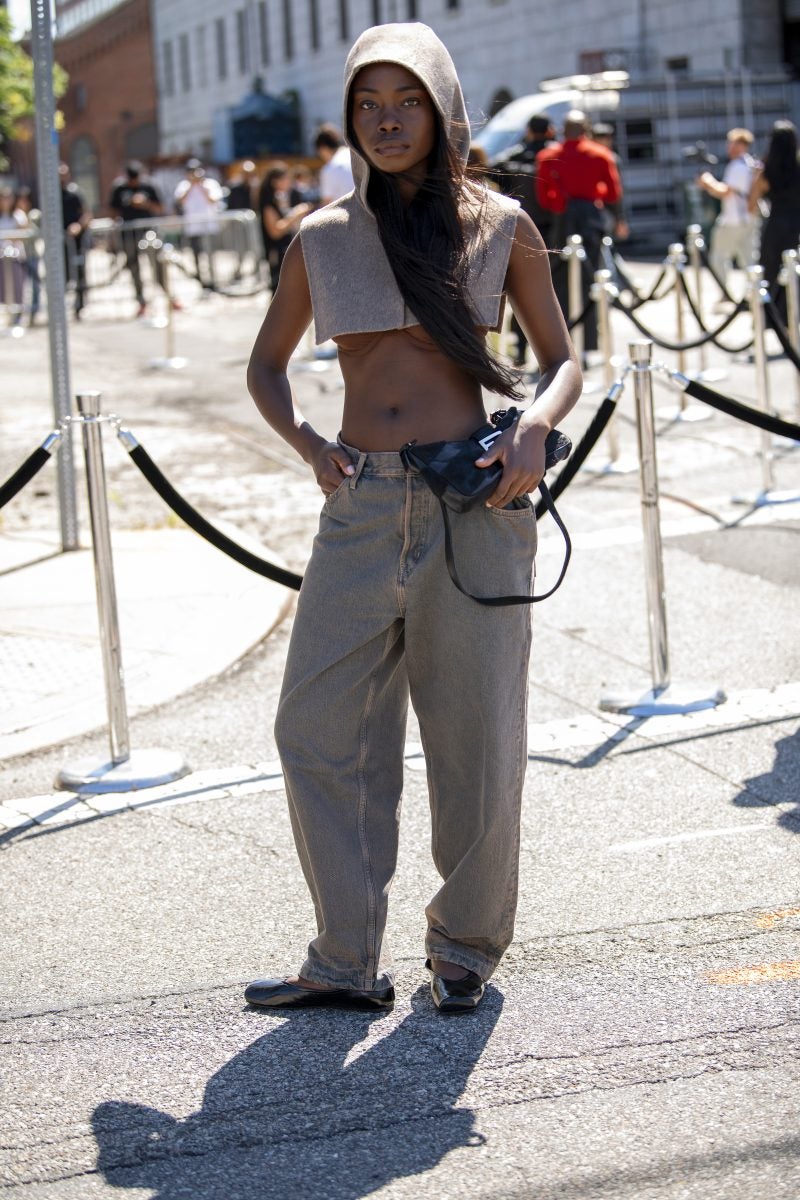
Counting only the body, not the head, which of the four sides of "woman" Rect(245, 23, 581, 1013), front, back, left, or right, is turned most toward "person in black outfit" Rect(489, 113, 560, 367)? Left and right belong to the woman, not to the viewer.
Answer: back

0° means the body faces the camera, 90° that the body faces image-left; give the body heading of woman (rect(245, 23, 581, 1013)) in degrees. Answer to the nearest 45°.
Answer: approximately 0°

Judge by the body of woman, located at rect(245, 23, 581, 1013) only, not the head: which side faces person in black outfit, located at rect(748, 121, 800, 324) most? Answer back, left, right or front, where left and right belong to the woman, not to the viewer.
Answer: back

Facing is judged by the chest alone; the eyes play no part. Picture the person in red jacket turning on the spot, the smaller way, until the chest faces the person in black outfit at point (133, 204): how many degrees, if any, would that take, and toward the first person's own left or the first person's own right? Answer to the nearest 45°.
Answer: approximately 45° to the first person's own left

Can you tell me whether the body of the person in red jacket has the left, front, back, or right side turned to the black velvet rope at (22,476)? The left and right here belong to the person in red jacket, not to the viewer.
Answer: back

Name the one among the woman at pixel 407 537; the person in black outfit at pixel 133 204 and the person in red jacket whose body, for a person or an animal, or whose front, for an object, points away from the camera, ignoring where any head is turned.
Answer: the person in red jacket

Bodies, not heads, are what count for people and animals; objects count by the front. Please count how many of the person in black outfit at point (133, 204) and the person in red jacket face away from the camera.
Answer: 1

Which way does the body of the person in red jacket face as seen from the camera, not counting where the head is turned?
away from the camera

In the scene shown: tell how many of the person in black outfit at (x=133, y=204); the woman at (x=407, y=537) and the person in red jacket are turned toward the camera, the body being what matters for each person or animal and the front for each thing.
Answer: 2

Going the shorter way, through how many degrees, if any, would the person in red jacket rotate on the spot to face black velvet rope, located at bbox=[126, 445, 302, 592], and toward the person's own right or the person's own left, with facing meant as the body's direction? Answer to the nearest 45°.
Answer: approximately 180°

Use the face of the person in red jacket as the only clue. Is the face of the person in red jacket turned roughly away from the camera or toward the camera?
away from the camera

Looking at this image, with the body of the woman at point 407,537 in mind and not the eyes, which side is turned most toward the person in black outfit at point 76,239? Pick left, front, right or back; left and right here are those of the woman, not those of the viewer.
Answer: back

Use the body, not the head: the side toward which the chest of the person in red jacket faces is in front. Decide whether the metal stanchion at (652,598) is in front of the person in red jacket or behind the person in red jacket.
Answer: behind
